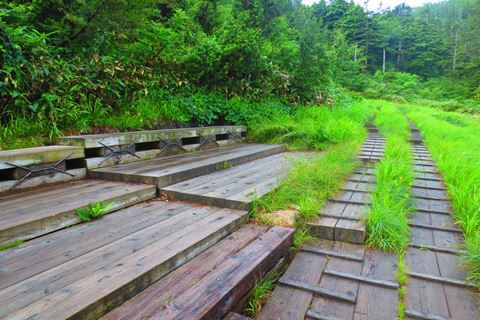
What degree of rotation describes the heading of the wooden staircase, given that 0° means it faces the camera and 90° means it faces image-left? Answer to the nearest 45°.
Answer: approximately 315°

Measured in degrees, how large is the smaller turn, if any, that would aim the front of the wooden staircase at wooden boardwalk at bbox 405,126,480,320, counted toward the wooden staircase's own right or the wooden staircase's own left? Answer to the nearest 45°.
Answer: approximately 45° to the wooden staircase's own left
